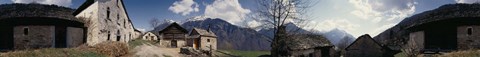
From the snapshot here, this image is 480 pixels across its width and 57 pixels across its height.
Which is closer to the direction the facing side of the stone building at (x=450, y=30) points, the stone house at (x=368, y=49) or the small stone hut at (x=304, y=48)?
the small stone hut

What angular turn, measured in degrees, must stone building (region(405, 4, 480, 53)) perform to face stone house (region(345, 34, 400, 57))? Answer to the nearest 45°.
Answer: approximately 135° to its right

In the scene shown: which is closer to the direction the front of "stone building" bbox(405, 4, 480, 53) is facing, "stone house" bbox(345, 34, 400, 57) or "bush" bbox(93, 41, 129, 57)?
the bush

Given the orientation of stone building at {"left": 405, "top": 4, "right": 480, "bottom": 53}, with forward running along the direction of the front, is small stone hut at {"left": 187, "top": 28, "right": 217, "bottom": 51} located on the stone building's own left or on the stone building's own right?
on the stone building's own right

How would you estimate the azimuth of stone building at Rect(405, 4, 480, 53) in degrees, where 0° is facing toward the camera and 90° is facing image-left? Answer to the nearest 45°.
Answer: approximately 0°

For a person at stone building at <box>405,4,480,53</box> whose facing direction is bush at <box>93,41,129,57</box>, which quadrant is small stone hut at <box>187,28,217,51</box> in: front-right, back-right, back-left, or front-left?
front-right
